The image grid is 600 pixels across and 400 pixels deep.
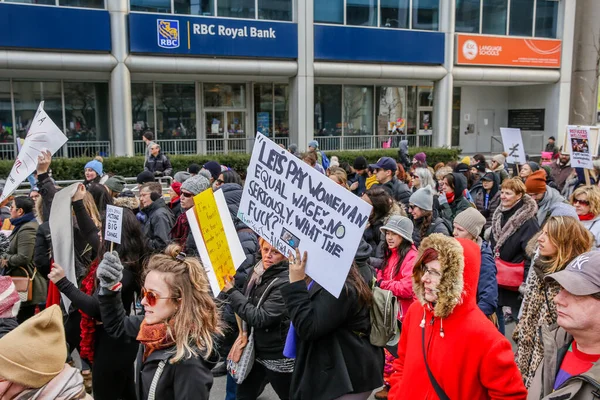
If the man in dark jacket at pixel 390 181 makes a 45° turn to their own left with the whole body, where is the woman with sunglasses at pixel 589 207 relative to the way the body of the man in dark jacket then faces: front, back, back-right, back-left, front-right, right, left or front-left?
left

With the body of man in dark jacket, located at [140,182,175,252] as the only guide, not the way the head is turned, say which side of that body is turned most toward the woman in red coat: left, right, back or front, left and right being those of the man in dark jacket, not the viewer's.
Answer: left

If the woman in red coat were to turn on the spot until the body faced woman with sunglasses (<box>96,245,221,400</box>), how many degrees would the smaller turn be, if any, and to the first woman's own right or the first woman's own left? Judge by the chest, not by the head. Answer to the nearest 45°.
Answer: approximately 45° to the first woman's own right

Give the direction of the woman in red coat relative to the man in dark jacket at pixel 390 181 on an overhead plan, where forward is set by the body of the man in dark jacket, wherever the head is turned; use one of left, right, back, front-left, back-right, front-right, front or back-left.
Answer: left

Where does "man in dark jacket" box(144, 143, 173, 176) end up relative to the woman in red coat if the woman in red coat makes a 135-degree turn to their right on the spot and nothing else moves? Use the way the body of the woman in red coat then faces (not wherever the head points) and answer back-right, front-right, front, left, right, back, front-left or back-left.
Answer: front-left

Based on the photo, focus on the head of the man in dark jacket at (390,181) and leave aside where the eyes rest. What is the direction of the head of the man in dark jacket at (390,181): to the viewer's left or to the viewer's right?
to the viewer's left
